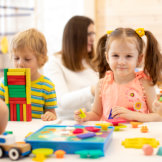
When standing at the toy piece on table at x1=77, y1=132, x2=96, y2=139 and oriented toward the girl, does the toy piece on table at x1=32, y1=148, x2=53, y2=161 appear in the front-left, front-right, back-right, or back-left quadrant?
back-left

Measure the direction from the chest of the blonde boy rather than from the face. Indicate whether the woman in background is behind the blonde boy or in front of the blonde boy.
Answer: behind

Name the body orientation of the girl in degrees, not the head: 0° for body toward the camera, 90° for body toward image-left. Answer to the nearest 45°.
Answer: approximately 0°

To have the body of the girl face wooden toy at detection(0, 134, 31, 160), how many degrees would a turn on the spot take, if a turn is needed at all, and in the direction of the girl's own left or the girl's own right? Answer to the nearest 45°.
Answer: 0° — they already face it

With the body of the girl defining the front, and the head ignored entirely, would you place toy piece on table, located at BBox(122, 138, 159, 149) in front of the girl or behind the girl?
in front

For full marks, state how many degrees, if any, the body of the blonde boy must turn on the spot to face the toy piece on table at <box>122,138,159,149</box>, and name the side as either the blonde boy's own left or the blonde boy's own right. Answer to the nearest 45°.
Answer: approximately 45° to the blonde boy's own left

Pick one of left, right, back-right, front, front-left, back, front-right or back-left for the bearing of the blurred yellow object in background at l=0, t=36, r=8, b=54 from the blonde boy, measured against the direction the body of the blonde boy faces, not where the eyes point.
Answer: back-right

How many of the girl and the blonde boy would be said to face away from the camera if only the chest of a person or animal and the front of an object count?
0
